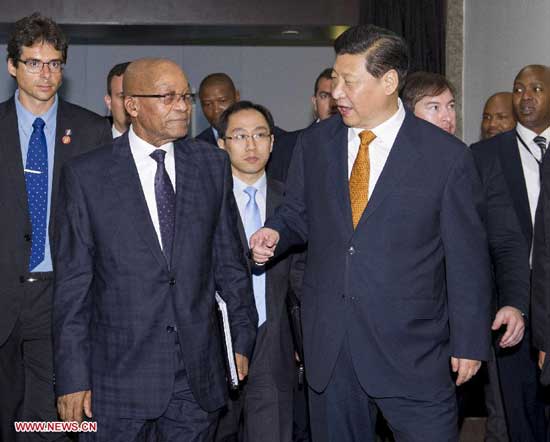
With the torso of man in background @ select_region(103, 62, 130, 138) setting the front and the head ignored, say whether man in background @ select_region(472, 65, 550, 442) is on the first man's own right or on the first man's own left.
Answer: on the first man's own left

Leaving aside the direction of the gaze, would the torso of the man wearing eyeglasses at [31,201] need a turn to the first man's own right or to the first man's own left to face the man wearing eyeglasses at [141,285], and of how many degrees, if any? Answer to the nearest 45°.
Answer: approximately 45° to the first man's own left

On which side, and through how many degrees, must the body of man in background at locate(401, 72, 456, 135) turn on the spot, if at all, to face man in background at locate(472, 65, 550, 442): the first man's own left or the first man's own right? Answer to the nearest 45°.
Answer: approximately 90° to the first man's own left

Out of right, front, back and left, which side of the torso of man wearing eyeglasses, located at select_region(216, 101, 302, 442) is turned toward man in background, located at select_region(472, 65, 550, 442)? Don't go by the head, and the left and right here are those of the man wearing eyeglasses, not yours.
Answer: left

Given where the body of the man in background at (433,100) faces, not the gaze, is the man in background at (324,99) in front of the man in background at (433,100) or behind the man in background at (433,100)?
behind

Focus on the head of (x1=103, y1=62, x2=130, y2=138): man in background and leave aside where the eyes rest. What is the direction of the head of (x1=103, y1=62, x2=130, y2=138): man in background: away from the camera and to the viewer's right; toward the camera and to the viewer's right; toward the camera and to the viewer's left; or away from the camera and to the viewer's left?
toward the camera and to the viewer's right

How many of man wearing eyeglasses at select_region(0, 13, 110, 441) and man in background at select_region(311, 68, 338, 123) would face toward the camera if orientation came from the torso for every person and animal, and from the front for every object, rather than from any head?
2
